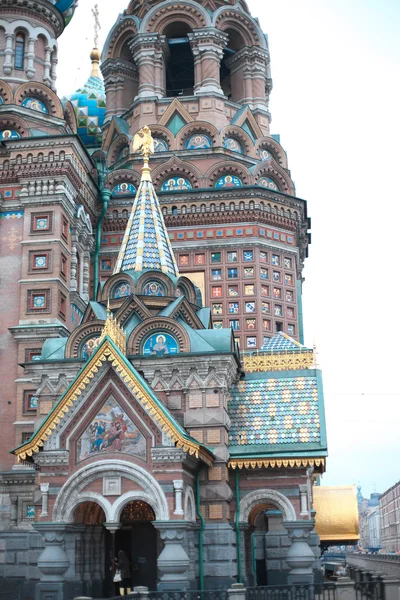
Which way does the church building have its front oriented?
toward the camera

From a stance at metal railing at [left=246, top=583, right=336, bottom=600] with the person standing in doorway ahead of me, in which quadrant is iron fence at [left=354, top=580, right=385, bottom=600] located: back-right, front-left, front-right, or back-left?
back-right

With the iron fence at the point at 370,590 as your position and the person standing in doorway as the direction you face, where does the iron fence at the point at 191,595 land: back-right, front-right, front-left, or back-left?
front-left
